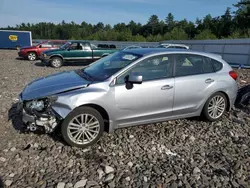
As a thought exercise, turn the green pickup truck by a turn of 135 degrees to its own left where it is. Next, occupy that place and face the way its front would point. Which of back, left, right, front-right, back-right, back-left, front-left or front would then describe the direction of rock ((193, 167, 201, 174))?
front-right

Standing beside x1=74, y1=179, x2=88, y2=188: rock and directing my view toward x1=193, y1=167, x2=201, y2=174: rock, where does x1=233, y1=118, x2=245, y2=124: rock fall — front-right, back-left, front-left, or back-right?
front-left

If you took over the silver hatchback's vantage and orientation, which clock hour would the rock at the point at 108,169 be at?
The rock is roughly at 11 o'clock from the silver hatchback.

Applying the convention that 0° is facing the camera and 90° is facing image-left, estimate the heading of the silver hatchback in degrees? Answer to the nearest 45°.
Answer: approximately 45°

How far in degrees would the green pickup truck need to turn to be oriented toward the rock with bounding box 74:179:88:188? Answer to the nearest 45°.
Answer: approximately 90° to its left

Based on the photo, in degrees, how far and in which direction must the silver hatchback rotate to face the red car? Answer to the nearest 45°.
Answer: approximately 90° to its right

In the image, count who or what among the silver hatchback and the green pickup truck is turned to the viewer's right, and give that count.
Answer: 0

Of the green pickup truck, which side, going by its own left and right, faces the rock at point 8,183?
left

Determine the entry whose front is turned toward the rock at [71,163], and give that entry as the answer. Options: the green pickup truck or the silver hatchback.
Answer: the silver hatchback

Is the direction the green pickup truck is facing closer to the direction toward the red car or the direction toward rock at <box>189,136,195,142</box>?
the red car

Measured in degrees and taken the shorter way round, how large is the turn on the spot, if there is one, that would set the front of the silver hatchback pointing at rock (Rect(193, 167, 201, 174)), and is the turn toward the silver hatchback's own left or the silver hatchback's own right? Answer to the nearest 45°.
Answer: approximately 90° to the silver hatchback's own left

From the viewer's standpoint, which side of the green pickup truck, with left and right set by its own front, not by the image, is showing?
left

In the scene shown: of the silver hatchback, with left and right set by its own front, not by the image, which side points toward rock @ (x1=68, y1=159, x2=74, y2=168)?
front
